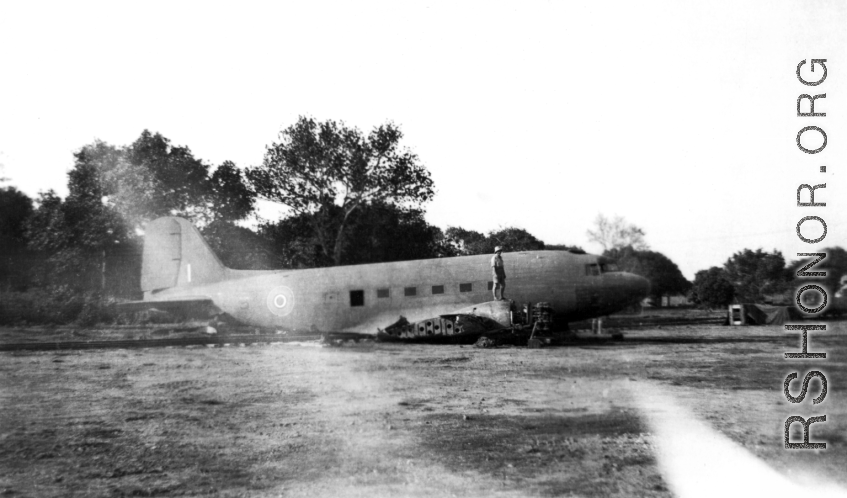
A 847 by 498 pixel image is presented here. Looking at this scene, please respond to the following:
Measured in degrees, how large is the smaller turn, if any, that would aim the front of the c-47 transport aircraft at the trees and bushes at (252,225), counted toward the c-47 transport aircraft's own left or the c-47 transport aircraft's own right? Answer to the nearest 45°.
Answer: approximately 135° to the c-47 transport aircraft's own left

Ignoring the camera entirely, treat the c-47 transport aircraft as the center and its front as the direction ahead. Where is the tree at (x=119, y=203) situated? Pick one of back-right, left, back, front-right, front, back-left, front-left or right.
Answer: back-left

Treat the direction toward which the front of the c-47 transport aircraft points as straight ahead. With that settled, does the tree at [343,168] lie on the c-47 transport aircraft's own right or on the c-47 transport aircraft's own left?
on the c-47 transport aircraft's own left

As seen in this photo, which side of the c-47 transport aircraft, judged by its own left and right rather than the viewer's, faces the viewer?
right

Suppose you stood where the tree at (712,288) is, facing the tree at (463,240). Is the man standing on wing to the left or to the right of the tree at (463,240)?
left
